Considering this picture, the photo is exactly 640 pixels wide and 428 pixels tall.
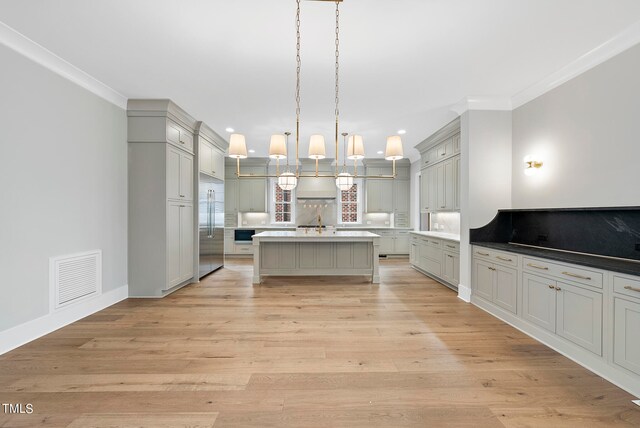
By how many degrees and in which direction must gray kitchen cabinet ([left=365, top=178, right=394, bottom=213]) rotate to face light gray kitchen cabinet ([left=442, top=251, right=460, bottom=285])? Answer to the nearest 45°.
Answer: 0° — it already faces it

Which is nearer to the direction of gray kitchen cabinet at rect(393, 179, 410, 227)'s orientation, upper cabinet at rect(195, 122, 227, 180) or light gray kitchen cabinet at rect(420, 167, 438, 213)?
the light gray kitchen cabinet

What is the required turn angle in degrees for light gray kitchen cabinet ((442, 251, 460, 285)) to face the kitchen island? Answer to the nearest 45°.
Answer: approximately 45° to its right

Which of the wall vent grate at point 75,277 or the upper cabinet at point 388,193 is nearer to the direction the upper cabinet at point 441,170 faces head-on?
the wall vent grate

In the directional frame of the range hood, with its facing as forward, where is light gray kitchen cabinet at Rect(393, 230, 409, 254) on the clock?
The light gray kitchen cabinet is roughly at 9 o'clock from the range hood.

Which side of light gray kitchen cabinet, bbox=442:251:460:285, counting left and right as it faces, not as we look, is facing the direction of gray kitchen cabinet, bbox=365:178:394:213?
right

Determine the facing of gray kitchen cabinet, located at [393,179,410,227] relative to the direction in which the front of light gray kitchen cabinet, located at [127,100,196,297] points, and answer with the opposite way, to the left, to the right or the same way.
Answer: to the right
